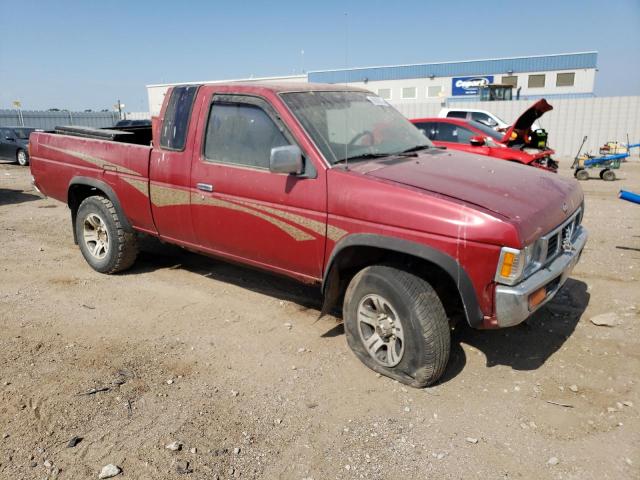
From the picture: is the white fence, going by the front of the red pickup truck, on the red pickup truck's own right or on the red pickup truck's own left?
on the red pickup truck's own left

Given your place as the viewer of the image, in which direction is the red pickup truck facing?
facing the viewer and to the right of the viewer

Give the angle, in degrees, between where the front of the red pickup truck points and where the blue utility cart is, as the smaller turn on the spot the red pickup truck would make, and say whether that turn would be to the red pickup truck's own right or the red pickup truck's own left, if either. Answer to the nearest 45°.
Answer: approximately 90° to the red pickup truck's own left

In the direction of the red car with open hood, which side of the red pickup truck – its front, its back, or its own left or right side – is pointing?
left

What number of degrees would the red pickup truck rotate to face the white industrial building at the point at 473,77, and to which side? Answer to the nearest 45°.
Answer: approximately 135° to its left
